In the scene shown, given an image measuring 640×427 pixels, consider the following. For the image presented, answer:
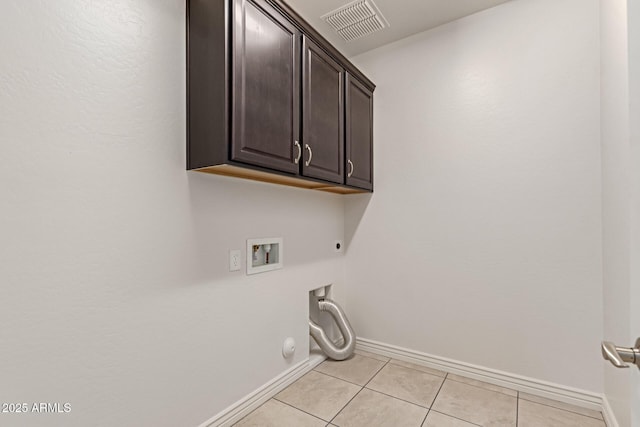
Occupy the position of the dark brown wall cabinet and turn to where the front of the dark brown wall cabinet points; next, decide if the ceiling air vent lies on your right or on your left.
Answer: on your left

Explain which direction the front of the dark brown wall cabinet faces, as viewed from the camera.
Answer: facing the viewer and to the right of the viewer

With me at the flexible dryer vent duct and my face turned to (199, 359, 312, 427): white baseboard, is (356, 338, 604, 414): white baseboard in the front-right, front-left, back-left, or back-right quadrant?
back-left

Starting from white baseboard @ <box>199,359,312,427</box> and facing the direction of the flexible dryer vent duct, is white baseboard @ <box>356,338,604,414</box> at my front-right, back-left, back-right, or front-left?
front-right

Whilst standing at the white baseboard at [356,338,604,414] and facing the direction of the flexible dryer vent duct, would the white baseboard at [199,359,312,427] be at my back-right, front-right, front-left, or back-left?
front-left
